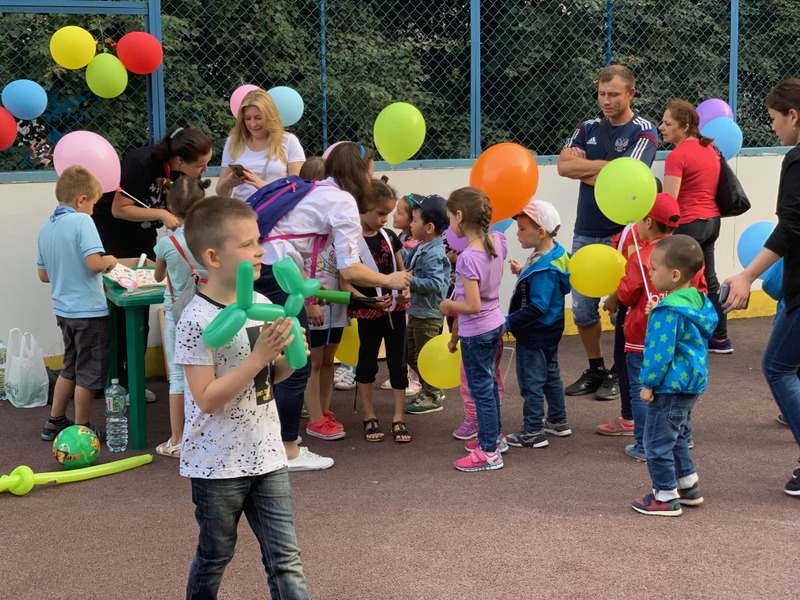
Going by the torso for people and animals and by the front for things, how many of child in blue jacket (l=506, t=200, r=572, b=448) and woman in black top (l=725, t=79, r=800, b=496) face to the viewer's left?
2

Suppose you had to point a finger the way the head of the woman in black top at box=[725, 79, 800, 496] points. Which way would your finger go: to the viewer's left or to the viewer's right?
to the viewer's left

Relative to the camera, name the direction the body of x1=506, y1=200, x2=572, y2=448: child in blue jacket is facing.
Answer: to the viewer's left

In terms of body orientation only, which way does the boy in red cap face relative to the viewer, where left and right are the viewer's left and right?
facing away from the viewer and to the left of the viewer

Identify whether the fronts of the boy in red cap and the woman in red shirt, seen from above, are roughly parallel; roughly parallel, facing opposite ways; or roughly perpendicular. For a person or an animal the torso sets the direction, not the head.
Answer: roughly parallel

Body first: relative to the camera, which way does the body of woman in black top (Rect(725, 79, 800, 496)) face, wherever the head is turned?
to the viewer's left

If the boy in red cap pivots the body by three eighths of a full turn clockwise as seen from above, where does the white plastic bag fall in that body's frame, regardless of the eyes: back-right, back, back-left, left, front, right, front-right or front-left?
back

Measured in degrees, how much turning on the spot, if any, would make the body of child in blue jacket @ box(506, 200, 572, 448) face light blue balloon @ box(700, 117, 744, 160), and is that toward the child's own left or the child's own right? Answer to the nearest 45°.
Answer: approximately 135° to the child's own right

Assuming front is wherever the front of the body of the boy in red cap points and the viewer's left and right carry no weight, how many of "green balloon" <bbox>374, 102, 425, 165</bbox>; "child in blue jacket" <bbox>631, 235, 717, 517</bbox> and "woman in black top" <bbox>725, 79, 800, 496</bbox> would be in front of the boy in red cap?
1

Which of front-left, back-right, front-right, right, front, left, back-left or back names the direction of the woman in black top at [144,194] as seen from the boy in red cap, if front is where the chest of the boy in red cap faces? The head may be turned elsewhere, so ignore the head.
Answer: front-left

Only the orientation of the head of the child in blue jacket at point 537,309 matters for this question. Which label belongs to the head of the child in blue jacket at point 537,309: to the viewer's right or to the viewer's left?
to the viewer's left

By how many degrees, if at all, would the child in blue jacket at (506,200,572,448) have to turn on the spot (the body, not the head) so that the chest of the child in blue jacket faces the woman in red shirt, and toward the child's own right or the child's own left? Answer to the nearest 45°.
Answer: approximately 135° to the child's own right
